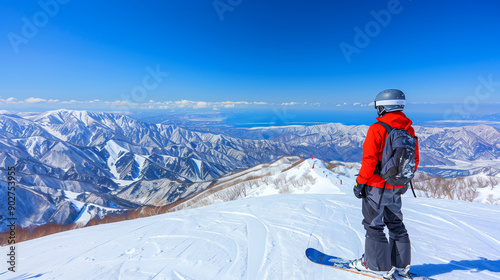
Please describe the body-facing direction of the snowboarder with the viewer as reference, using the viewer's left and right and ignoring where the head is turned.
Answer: facing away from the viewer and to the left of the viewer
